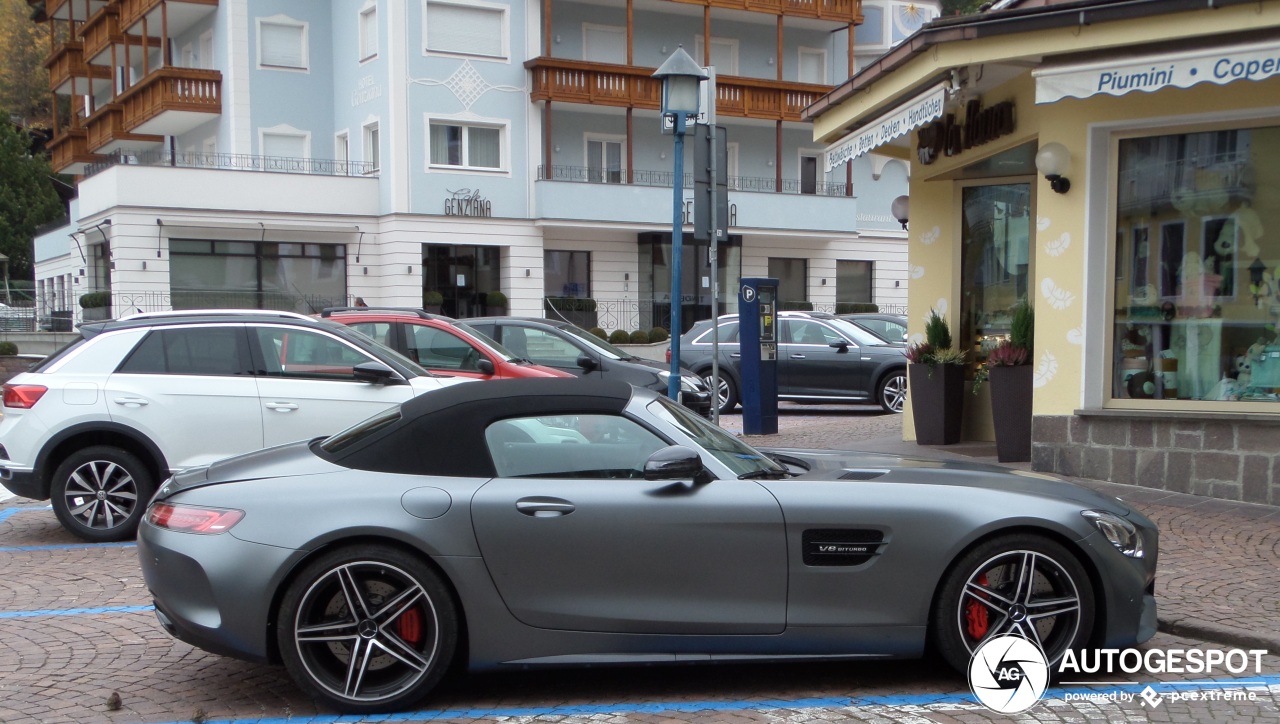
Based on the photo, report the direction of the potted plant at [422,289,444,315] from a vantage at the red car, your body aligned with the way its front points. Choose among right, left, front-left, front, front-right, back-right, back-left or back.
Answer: left

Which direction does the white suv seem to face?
to the viewer's right

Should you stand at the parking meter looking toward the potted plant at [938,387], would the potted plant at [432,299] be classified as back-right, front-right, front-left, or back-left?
back-left

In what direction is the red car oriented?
to the viewer's right

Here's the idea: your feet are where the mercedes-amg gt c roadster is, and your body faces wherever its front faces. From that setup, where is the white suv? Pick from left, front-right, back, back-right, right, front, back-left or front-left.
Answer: back-left

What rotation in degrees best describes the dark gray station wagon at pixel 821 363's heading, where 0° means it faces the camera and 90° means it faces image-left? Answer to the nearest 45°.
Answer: approximately 270°

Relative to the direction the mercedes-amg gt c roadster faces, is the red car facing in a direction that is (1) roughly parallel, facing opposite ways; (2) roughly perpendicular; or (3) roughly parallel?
roughly parallel

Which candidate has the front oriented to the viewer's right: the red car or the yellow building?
the red car

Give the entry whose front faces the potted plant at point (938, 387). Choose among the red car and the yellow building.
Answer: the red car

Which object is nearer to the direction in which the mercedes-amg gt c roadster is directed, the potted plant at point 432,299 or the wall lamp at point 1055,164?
the wall lamp

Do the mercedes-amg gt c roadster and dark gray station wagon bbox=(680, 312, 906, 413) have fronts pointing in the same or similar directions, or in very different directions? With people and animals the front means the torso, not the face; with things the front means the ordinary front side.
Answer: same or similar directions

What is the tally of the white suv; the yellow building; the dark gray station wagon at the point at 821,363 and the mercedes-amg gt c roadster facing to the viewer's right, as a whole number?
3

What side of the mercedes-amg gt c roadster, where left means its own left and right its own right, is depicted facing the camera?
right

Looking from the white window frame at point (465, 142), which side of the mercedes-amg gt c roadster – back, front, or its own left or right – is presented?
left

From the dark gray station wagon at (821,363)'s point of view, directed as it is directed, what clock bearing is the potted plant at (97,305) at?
The potted plant is roughly at 7 o'clock from the dark gray station wagon.
